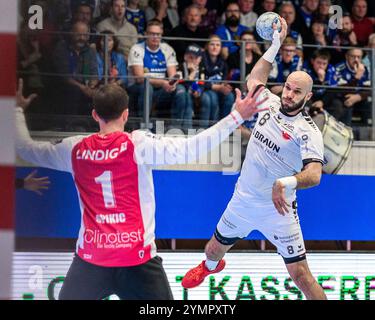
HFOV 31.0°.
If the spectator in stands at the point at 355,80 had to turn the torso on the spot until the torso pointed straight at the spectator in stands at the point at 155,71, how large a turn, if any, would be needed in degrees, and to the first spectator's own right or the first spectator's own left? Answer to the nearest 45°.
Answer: approximately 45° to the first spectator's own right

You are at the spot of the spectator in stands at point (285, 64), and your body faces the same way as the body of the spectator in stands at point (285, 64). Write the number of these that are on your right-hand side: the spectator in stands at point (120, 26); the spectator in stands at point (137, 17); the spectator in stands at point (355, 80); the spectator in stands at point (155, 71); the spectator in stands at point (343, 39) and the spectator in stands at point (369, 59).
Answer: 3

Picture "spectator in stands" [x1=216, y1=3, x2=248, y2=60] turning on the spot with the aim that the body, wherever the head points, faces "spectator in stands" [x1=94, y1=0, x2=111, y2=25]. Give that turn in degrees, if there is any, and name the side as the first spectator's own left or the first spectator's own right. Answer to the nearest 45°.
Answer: approximately 45° to the first spectator's own right

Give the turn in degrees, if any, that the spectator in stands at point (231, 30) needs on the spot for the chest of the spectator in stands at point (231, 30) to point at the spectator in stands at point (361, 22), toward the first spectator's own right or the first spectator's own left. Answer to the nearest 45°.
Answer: approximately 90° to the first spectator's own left

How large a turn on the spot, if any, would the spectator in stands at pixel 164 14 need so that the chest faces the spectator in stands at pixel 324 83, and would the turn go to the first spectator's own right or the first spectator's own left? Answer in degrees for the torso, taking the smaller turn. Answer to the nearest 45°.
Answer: approximately 90° to the first spectator's own left

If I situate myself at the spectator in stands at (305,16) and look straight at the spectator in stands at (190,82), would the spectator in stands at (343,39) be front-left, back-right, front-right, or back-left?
back-left
